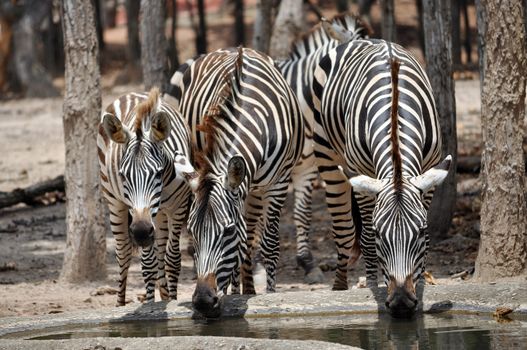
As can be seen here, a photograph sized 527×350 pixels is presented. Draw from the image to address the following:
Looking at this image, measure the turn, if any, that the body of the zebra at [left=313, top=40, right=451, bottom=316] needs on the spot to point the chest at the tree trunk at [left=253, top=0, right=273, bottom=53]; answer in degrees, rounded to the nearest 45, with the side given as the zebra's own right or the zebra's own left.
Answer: approximately 180°

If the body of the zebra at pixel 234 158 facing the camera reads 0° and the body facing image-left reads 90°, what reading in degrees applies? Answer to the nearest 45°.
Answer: approximately 0°

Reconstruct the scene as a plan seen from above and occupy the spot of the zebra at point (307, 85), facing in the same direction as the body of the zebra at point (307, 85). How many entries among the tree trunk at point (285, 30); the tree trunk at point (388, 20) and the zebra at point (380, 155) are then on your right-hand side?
1

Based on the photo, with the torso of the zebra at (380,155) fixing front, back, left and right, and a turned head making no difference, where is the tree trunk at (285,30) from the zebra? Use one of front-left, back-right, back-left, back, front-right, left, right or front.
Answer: back

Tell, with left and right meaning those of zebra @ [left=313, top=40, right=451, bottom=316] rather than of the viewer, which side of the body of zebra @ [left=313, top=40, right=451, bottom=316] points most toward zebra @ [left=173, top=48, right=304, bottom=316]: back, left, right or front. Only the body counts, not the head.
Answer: right

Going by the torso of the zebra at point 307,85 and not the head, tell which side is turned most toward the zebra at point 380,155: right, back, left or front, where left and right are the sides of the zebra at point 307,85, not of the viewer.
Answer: right

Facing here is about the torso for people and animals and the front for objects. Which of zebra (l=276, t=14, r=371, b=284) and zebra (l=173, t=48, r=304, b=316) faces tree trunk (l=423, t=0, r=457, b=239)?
zebra (l=276, t=14, r=371, b=284)

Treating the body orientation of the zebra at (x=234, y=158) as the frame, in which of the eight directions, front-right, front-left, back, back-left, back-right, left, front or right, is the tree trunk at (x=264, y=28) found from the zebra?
back

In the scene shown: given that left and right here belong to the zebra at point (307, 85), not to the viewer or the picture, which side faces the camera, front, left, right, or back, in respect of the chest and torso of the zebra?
right

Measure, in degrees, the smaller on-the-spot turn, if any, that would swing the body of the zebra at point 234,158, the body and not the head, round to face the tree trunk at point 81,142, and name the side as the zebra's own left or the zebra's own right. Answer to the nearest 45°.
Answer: approximately 135° to the zebra's own right

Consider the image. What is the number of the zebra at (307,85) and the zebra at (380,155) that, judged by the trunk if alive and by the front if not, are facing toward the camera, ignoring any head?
1

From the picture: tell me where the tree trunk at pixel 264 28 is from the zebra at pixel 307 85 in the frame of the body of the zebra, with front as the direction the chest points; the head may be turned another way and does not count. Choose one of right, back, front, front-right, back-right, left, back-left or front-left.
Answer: left

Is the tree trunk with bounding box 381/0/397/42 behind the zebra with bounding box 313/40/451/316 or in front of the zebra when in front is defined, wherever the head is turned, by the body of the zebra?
behind
